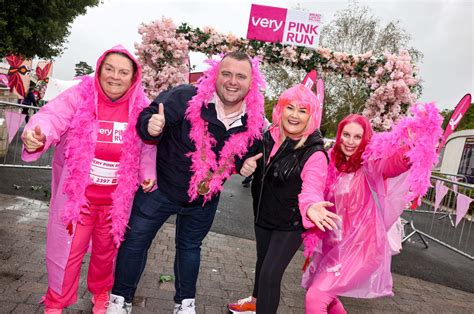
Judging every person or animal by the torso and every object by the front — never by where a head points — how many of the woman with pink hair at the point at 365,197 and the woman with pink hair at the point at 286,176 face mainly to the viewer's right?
0

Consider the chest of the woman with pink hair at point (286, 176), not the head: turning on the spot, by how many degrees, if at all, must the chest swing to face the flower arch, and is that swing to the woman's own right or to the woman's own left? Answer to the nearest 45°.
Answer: approximately 135° to the woman's own right

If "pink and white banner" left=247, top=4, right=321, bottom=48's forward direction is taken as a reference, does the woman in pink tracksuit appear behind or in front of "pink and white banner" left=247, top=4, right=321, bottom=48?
in front

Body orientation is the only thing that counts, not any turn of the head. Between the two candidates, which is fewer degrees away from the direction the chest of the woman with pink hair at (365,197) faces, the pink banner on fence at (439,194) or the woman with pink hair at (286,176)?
the woman with pink hair

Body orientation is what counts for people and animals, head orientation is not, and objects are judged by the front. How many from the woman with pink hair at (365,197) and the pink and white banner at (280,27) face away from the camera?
0

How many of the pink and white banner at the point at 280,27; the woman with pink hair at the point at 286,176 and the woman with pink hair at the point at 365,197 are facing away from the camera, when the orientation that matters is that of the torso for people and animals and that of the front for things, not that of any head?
0

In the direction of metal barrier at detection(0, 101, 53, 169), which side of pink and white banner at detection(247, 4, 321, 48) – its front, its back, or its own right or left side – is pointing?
right

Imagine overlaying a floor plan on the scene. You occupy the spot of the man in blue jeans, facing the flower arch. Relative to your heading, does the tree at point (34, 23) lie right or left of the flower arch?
left

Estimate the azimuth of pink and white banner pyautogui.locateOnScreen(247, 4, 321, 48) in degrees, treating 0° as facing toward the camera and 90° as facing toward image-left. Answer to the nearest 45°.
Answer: approximately 0°

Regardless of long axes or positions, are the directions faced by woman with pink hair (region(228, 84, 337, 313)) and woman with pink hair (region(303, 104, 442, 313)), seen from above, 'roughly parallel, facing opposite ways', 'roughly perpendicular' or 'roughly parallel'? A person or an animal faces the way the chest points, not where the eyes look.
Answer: roughly parallel

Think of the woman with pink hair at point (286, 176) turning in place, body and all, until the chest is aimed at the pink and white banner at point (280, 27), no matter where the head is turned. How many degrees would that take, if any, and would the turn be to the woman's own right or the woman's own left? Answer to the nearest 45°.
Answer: approximately 135° to the woman's own right

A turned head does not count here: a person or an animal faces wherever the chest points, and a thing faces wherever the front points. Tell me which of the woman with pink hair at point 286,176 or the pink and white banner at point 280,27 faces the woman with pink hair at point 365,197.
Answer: the pink and white banner

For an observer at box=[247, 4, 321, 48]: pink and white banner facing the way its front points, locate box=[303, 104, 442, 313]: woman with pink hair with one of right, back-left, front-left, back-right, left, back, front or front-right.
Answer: front

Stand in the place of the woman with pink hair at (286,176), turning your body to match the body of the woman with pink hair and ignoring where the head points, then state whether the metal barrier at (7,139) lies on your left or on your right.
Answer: on your right

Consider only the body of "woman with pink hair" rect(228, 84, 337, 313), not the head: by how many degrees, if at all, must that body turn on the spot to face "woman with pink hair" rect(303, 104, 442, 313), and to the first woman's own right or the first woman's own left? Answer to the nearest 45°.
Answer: approximately 135° to the first woman's own left
